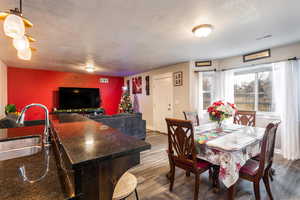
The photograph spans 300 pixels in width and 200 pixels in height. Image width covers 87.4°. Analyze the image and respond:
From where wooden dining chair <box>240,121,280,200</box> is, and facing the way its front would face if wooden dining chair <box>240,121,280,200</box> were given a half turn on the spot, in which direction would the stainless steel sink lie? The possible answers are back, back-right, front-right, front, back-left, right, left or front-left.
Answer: back

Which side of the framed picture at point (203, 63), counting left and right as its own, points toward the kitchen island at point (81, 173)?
front

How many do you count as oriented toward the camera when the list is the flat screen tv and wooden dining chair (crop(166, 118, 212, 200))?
1

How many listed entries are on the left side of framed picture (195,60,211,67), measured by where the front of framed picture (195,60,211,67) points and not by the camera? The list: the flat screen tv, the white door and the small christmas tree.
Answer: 0

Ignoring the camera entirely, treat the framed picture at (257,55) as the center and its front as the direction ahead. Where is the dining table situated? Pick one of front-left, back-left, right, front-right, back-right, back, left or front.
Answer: front-left

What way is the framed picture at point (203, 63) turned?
toward the camera

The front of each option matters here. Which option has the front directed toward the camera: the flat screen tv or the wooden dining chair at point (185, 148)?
the flat screen tv

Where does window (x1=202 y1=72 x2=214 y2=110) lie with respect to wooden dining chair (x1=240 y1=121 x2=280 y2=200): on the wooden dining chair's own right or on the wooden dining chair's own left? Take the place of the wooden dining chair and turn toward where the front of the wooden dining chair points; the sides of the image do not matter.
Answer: on the wooden dining chair's own right

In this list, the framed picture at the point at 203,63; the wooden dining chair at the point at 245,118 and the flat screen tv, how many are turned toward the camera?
3

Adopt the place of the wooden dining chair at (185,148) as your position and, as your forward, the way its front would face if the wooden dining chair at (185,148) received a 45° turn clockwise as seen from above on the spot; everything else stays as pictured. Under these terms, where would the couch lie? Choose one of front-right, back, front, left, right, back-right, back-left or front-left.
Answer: back-left

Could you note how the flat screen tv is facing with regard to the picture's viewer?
facing the viewer
